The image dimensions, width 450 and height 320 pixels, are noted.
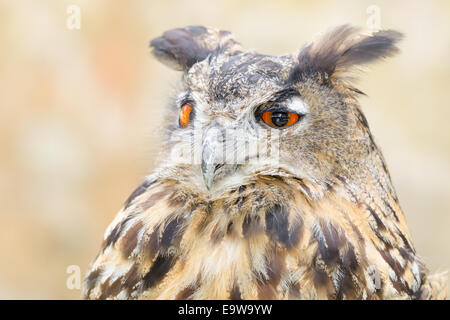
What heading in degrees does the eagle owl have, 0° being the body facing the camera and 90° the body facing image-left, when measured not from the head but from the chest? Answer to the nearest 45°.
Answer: approximately 45°
